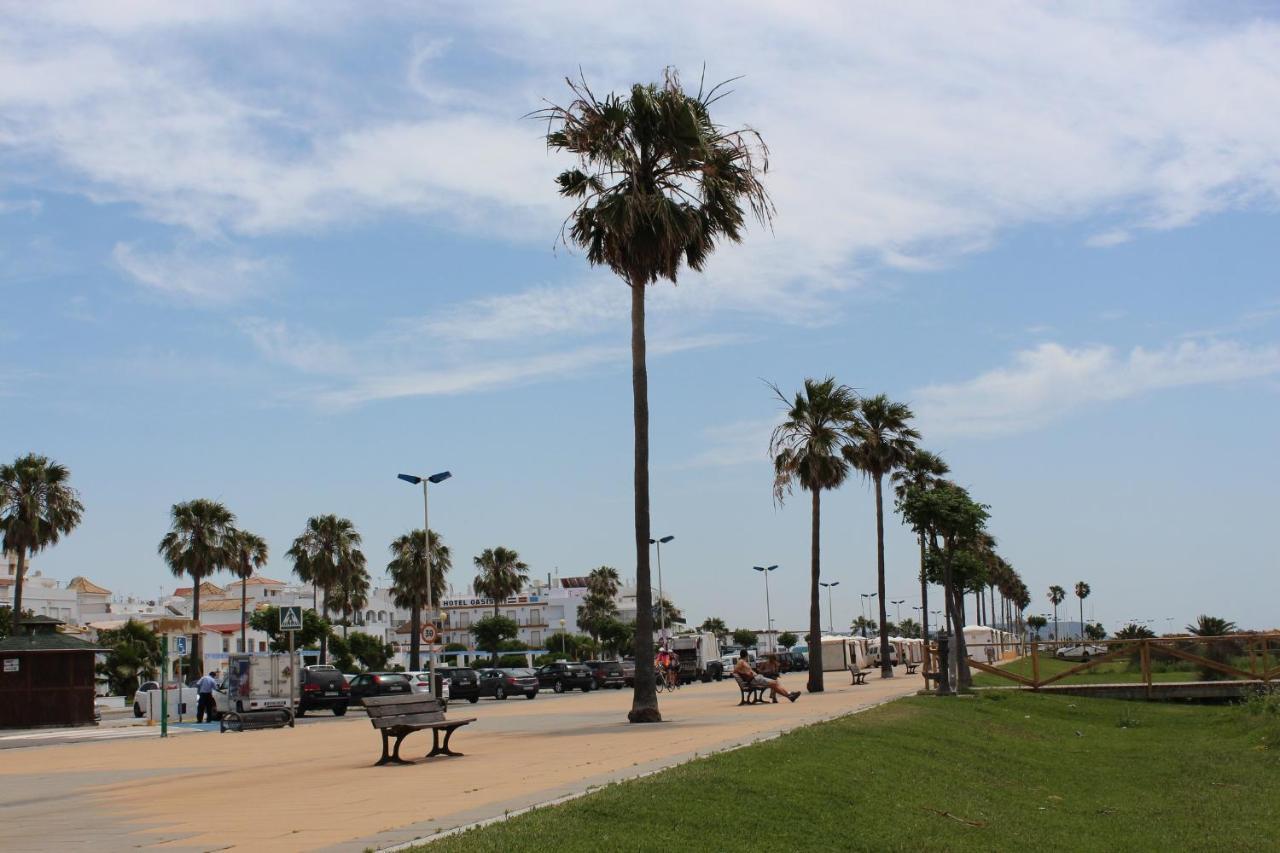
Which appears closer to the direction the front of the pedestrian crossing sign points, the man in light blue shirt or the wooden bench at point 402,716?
the wooden bench

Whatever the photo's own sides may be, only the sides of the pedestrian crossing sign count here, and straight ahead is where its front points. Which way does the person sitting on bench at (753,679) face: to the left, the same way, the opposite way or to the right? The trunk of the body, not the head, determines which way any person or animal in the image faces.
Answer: to the left

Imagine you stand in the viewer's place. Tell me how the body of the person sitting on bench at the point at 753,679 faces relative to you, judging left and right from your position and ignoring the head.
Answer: facing to the right of the viewer

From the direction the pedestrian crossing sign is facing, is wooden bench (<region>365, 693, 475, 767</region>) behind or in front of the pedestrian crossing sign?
in front

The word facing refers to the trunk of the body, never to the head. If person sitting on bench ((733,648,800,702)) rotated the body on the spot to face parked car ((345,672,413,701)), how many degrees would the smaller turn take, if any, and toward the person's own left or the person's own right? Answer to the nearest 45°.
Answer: approximately 135° to the person's own left

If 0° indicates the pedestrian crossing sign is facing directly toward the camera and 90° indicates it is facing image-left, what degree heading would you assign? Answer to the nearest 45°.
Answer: approximately 0°

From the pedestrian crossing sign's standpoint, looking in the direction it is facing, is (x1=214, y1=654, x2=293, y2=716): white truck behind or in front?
behind

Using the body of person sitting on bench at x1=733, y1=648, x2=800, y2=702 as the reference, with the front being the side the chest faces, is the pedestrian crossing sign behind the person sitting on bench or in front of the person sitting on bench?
behind
